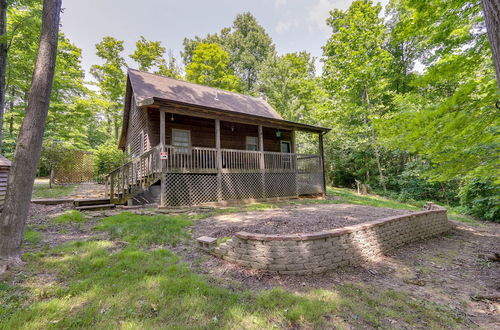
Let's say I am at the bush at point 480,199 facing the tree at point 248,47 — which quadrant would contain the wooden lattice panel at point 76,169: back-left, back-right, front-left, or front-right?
front-left

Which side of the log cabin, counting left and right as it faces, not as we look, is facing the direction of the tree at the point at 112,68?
back

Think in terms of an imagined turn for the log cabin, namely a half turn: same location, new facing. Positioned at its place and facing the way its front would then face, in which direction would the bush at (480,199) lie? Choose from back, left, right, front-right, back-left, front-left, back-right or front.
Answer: back-right

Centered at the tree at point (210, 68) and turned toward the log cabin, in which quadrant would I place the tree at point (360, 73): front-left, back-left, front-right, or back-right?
front-left

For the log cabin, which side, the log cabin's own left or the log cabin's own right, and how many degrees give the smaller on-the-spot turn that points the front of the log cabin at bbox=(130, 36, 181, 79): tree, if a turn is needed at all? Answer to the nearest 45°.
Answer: approximately 180°

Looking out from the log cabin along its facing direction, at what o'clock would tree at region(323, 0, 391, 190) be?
The tree is roughly at 10 o'clock from the log cabin.

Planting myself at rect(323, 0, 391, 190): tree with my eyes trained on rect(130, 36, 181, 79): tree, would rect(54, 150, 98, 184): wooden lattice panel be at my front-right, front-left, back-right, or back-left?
front-left

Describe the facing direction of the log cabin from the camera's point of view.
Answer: facing the viewer and to the right of the viewer

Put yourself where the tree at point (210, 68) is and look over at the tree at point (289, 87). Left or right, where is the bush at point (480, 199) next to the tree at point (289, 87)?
right
